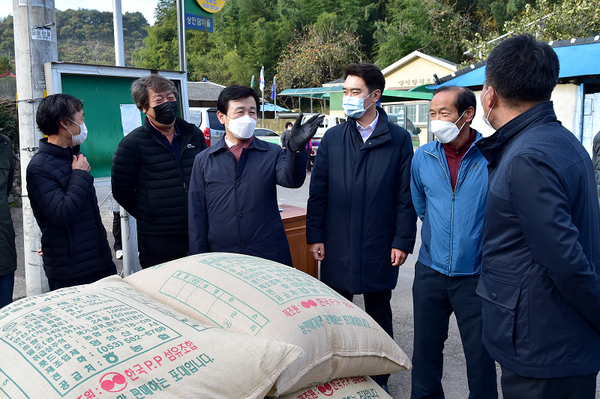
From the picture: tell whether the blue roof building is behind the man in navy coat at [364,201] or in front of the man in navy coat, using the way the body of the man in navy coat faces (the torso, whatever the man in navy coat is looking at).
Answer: behind

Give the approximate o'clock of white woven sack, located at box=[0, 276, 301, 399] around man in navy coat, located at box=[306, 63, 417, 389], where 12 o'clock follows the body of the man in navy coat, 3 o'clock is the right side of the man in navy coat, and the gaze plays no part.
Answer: The white woven sack is roughly at 1 o'clock from the man in navy coat.

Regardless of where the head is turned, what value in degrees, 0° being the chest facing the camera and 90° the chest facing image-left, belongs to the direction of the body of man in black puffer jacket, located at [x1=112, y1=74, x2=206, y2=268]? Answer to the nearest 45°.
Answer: approximately 315°

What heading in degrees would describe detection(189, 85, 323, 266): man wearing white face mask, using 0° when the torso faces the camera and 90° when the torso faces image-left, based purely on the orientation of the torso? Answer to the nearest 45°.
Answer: approximately 0°

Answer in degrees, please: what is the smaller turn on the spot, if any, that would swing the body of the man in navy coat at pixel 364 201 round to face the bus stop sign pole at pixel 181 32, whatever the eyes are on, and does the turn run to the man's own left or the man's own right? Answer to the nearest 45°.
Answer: approximately 135° to the man's own right

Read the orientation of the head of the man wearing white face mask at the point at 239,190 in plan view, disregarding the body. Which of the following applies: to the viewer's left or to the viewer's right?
to the viewer's right

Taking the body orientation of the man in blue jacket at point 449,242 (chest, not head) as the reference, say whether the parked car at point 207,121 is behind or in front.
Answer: behind

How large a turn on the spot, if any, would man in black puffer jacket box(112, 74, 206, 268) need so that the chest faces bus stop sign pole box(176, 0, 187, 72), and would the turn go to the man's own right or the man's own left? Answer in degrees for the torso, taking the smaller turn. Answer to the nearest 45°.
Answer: approximately 135° to the man's own left

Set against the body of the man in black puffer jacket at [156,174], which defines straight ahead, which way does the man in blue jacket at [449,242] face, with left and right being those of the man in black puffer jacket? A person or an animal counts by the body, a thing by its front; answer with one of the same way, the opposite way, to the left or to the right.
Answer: to the right

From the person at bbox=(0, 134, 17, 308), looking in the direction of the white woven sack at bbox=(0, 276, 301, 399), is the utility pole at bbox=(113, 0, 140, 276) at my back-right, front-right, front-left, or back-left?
back-left
